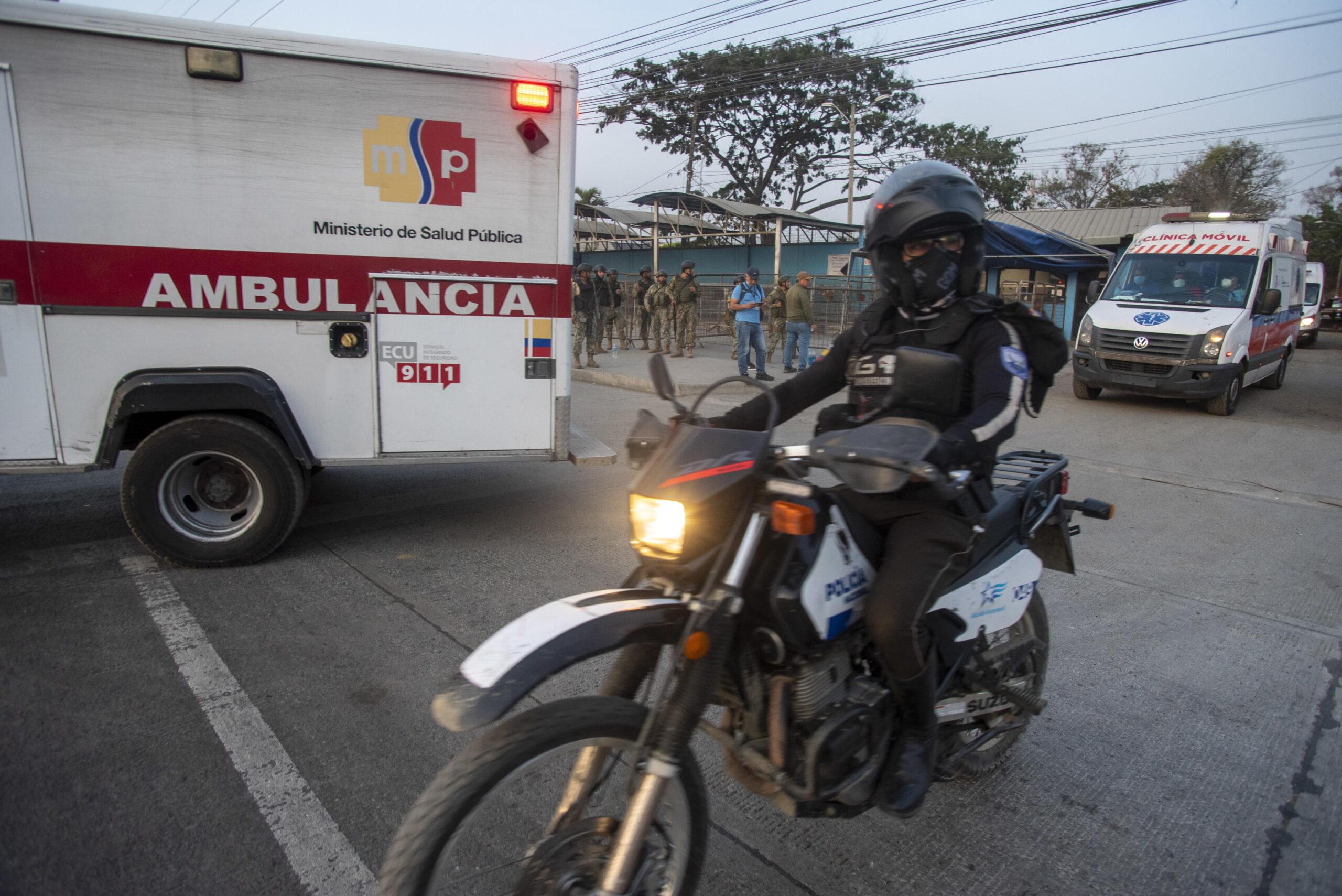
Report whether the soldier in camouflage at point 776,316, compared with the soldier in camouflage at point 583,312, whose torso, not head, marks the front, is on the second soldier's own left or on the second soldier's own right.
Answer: on the second soldier's own left

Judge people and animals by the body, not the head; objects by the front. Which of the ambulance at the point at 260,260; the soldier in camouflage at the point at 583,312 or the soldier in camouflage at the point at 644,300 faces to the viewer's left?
the ambulance

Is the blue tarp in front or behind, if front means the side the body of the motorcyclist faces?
behind

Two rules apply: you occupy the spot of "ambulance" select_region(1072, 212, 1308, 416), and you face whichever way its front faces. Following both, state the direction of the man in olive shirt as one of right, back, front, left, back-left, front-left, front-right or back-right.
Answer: front-right

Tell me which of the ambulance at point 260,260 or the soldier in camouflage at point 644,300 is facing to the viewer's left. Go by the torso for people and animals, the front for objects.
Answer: the ambulance

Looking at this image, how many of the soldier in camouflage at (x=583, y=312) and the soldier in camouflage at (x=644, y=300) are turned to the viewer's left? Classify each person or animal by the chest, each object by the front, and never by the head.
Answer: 0

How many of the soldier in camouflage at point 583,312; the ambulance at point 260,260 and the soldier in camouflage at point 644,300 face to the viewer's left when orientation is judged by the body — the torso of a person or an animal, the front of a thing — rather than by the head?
1

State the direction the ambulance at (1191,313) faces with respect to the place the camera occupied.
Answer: facing the viewer and to the left of the viewer

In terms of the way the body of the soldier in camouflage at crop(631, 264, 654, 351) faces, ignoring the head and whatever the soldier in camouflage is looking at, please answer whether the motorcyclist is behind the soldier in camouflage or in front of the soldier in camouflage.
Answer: in front

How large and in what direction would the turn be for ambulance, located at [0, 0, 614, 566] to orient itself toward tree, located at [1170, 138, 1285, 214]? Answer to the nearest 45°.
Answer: approximately 135° to its right

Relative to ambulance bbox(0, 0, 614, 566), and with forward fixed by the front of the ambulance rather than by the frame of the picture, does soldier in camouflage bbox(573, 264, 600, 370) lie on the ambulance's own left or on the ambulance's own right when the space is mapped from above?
on the ambulance's own right

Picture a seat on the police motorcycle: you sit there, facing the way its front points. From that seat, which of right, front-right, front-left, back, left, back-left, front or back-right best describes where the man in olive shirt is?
back-right

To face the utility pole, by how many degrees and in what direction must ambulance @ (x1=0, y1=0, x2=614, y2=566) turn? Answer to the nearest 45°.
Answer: approximately 135° to its right

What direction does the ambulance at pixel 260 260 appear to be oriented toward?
to the viewer's left

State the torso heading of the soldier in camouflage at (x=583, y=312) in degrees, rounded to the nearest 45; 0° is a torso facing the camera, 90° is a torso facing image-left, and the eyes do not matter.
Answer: approximately 315°

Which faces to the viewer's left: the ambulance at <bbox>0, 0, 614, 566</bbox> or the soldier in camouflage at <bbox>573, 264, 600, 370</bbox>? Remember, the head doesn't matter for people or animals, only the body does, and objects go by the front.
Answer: the ambulance
